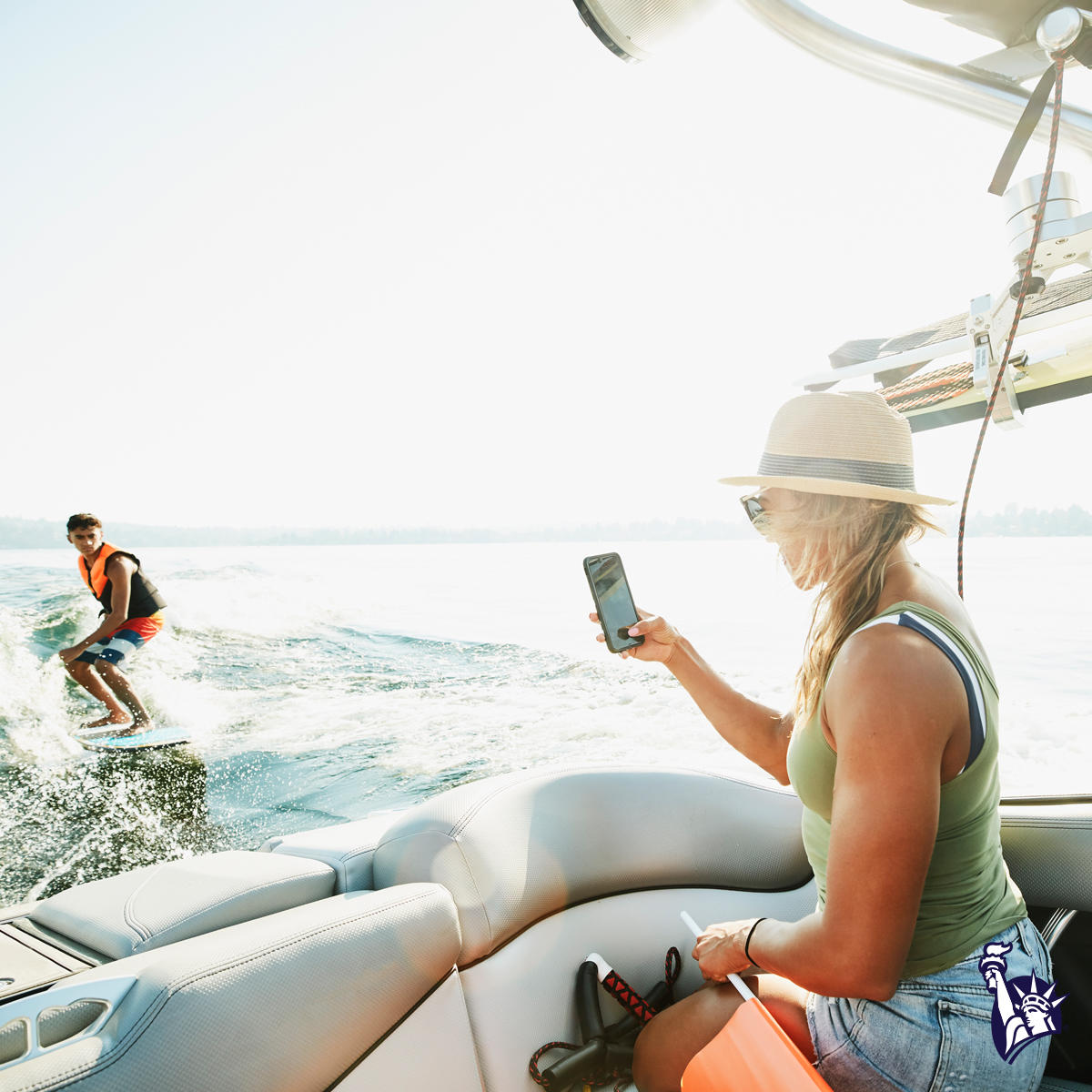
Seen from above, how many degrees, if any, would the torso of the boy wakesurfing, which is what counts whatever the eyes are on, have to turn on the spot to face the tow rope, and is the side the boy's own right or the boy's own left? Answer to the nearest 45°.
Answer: approximately 45° to the boy's own left

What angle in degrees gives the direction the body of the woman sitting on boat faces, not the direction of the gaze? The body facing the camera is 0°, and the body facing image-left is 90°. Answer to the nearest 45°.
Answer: approximately 90°

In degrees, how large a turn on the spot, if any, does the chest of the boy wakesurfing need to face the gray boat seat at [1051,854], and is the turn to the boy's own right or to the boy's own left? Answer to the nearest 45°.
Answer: approximately 45° to the boy's own left

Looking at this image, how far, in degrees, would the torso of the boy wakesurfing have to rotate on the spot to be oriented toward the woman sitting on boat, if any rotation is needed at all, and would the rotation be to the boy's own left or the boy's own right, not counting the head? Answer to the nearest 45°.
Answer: approximately 45° to the boy's own left
